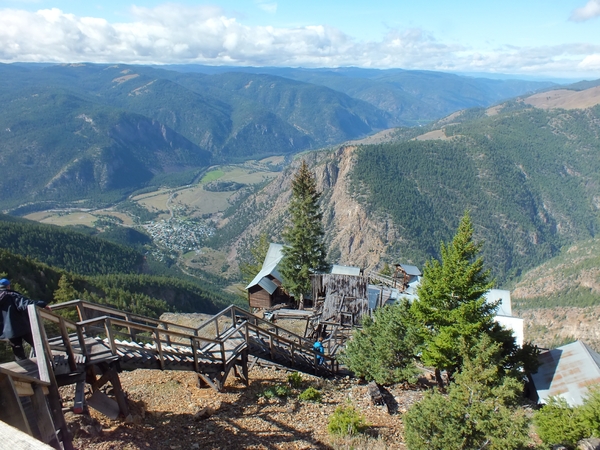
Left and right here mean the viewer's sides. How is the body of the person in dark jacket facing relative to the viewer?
facing away from the viewer and to the right of the viewer

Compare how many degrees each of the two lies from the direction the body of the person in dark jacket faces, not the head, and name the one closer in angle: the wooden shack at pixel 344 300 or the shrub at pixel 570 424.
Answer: the wooden shack

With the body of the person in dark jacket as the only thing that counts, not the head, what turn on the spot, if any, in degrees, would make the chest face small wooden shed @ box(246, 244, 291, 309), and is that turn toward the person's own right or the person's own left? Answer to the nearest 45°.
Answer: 0° — they already face it

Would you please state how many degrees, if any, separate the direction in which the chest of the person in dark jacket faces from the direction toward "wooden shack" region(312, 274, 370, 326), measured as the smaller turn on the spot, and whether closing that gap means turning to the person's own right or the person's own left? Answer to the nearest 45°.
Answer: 0° — they already face it

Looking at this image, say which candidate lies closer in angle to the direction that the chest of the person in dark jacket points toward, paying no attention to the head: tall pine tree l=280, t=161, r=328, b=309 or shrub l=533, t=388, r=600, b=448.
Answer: the tall pine tree

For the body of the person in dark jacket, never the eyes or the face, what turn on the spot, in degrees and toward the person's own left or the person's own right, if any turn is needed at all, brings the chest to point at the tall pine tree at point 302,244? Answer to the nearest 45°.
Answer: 0° — they already face it
